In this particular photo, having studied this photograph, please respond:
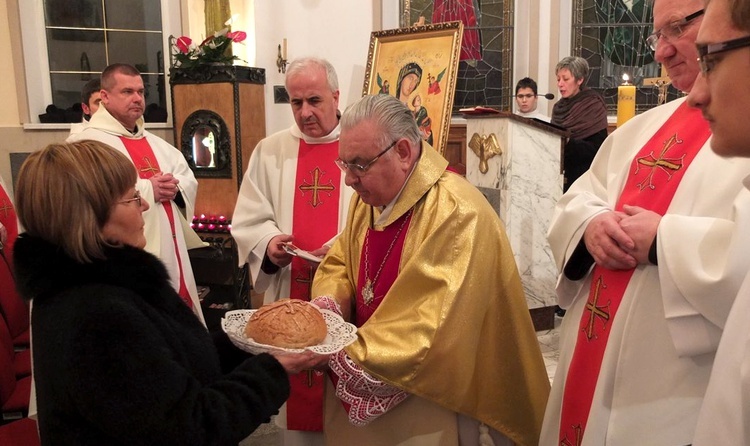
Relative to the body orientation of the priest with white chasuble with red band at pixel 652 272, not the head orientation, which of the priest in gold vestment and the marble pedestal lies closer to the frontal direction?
the priest in gold vestment

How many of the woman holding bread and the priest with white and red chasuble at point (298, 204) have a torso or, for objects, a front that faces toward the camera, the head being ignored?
1

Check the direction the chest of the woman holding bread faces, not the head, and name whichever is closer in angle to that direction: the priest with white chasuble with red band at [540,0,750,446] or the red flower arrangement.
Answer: the priest with white chasuble with red band

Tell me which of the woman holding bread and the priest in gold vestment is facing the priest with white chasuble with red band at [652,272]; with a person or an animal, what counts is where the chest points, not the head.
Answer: the woman holding bread

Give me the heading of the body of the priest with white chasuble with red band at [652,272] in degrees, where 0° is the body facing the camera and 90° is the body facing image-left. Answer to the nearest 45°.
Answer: approximately 45°

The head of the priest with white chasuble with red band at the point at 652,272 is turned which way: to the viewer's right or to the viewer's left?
to the viewer's left

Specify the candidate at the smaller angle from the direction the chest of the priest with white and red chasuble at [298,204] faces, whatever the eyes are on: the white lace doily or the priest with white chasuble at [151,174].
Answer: the white lace doily

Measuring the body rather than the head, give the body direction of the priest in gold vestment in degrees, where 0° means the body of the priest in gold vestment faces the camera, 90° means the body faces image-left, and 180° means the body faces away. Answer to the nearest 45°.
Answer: approximately 45°

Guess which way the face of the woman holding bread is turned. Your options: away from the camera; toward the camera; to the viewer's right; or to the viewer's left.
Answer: to the viewer's right

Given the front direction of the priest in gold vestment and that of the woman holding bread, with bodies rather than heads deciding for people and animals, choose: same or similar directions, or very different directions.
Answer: very different directions

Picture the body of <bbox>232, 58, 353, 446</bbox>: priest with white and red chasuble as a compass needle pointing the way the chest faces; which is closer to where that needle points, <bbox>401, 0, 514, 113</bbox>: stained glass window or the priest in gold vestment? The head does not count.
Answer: the priest in gold vestment

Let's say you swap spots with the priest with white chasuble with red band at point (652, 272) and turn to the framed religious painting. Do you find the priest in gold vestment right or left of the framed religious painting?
left
